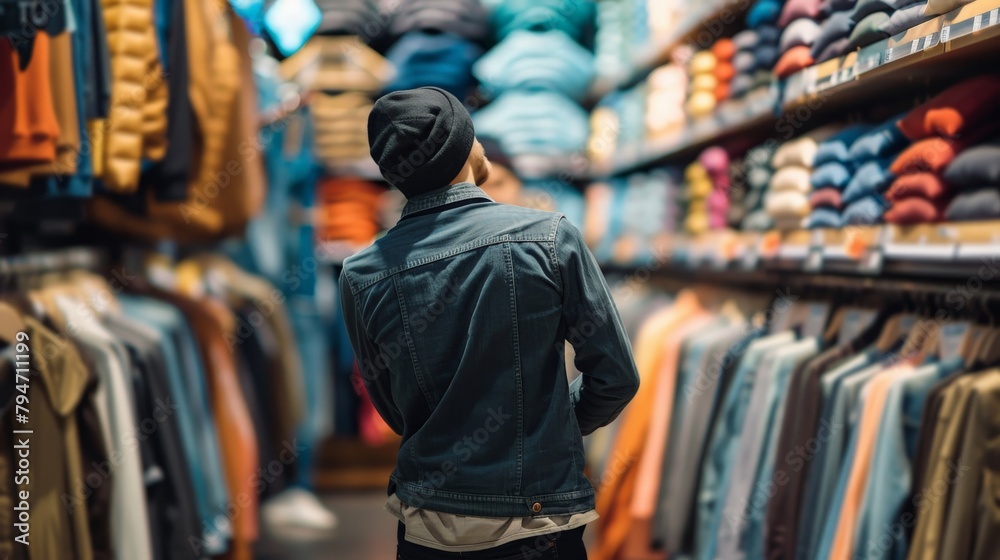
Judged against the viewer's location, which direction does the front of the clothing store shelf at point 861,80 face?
facing the viewer and to the left of the viewer

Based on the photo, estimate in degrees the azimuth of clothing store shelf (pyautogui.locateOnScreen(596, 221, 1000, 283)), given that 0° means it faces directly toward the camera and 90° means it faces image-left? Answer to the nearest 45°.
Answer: approximately 45°

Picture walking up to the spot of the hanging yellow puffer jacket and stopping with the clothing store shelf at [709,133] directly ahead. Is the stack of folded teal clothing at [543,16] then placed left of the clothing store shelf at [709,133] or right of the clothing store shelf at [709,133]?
left

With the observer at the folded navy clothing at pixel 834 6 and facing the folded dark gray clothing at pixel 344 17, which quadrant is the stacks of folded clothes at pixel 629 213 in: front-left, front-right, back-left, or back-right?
front-right

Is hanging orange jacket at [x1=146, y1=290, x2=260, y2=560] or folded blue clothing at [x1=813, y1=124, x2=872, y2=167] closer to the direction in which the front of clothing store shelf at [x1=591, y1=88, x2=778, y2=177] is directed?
the hanging orange jacket

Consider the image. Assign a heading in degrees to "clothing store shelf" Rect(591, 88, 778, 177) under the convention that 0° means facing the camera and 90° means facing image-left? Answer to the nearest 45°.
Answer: approximately 45°

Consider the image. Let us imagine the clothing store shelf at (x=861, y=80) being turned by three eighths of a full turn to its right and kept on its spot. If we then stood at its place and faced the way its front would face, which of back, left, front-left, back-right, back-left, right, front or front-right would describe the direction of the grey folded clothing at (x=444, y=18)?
front-left

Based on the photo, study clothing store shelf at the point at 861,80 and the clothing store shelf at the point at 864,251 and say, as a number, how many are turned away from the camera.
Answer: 0

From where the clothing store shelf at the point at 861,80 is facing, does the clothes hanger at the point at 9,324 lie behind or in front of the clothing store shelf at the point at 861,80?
in front
